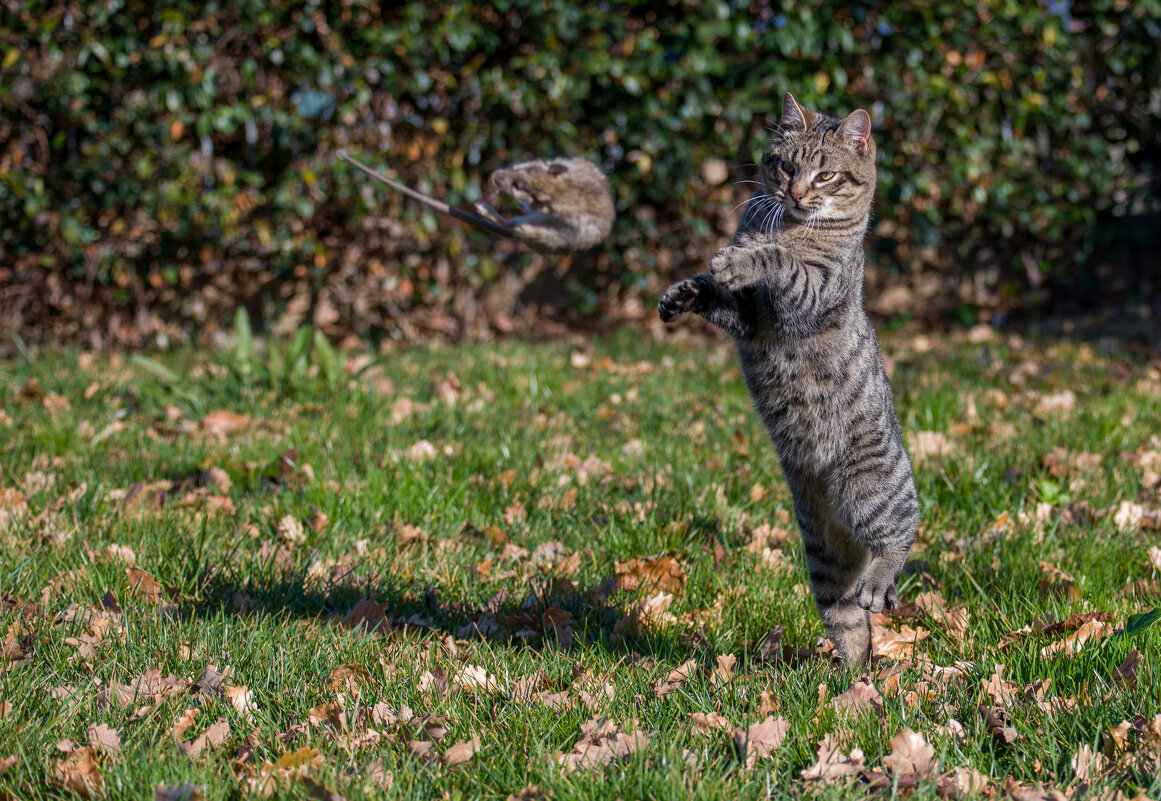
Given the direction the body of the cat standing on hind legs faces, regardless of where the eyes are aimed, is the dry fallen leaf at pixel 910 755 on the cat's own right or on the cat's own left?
on the cat's own left

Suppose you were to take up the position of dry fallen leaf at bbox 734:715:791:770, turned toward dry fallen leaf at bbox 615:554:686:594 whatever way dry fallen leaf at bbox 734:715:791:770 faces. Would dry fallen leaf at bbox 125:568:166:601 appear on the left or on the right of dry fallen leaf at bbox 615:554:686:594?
left

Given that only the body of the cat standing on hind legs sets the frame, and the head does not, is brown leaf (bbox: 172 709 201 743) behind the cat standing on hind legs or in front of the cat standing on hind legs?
in front

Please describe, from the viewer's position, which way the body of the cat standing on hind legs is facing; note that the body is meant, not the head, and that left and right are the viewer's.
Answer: facing the viewer and to the left of the viewer

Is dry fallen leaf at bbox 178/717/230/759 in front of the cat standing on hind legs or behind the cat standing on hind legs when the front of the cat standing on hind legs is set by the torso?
in front

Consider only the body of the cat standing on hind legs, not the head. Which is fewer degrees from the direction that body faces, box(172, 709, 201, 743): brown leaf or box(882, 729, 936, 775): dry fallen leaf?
the brown leaf

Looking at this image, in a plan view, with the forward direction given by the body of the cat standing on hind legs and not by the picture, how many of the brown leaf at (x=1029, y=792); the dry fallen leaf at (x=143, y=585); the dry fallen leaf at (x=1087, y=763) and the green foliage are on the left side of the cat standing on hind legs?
2

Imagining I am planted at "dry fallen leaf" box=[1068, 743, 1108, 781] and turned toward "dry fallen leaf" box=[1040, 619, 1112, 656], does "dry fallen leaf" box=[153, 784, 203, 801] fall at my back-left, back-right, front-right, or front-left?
back-left

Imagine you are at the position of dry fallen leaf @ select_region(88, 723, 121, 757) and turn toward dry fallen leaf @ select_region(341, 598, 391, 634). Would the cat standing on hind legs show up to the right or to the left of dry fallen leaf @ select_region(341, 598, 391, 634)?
right

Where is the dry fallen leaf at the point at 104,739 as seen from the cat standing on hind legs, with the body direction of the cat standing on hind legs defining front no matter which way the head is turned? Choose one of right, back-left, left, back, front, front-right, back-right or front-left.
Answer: front

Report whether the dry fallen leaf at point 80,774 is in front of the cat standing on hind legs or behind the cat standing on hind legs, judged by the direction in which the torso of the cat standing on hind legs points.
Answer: in front
